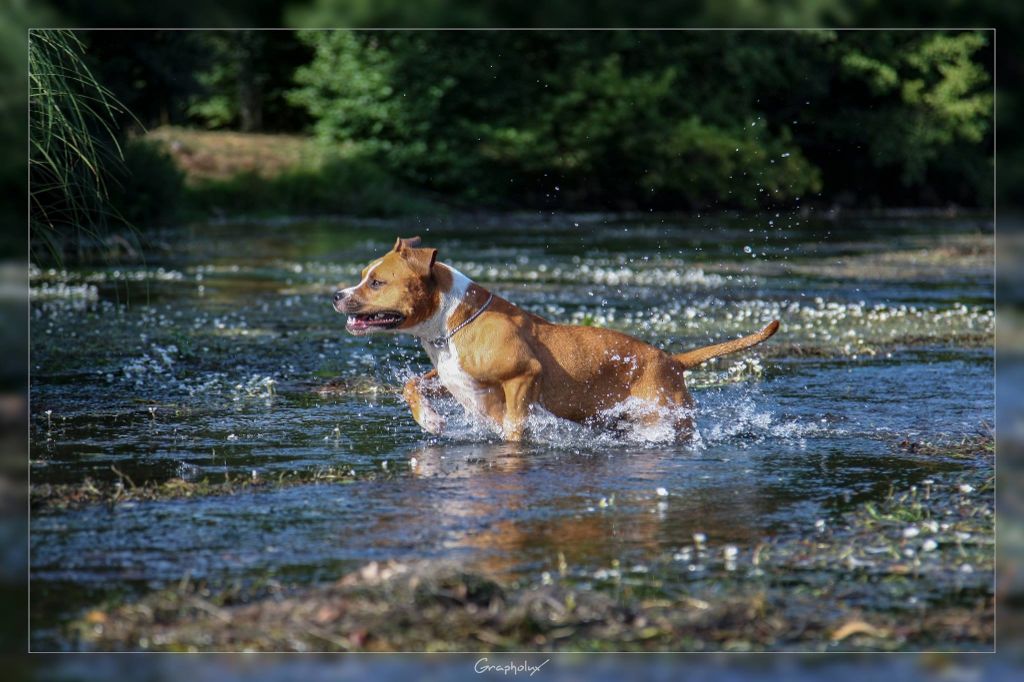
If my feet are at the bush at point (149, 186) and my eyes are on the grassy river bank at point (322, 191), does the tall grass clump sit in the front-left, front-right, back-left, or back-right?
back-right

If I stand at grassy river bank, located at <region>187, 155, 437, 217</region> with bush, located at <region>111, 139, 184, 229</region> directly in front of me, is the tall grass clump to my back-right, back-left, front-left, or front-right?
front-left

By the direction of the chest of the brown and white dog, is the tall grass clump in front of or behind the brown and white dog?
in front

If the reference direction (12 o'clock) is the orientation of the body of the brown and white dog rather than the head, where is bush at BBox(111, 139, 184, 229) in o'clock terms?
The bush is roughly at 2 o'clock from the brown and white dog.

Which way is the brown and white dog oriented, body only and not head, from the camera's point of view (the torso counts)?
to the viewer's left

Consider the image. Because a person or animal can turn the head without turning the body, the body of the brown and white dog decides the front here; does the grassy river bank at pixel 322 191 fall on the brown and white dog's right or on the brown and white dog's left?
on the brown and white dog's right

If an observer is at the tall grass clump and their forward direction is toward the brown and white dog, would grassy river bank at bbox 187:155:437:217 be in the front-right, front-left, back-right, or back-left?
front-left
